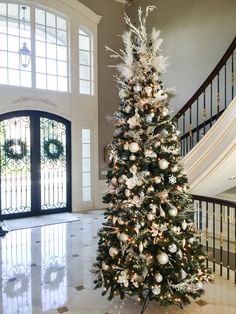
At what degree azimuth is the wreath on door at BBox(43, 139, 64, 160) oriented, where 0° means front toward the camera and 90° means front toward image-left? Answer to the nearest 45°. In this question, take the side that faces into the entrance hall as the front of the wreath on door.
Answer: approximately 0°

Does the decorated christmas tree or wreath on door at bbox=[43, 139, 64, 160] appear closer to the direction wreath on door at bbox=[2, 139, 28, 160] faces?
the decorated christmas tree

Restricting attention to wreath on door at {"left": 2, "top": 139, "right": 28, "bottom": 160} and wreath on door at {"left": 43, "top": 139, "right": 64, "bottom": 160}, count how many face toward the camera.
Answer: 2

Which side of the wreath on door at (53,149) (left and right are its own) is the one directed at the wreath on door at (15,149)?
right

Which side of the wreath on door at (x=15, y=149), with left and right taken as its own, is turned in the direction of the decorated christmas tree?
front

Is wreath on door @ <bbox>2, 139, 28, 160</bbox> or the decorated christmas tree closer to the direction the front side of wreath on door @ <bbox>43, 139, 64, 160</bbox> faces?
the decorated christmas tree

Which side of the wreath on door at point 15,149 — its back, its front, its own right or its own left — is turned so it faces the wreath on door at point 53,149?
left

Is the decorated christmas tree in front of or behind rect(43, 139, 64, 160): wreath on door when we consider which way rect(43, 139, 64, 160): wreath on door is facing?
in front
